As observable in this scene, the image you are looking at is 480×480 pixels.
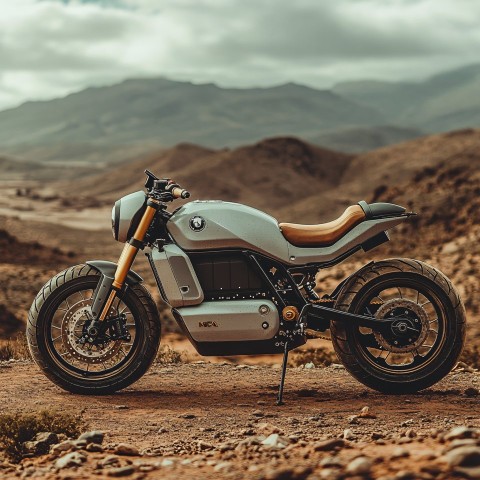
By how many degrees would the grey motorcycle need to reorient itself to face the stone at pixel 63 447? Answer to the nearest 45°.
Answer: approximately 45° to its left

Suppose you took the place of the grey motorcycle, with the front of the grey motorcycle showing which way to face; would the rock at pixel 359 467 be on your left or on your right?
on your left

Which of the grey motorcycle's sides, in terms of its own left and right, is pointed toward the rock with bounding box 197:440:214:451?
left

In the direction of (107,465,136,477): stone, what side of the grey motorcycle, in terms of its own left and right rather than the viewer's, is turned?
left

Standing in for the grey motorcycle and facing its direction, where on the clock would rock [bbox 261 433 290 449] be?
The rock is roughly at 9 o'clock from the grey motorcycle.

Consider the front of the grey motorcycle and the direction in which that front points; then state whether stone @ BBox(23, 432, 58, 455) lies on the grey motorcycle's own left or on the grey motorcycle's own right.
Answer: on the grey motorcycle's own left

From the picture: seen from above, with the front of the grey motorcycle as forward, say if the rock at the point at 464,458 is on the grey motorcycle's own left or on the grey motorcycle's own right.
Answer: on the grey motorcycle's own left

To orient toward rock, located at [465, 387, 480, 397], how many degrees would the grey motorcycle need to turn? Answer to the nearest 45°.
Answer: approximately 180°

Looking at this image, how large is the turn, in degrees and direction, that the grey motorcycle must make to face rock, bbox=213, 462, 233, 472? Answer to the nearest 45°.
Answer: approximately 90° to its left

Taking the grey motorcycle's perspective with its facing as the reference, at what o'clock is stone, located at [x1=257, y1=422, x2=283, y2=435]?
The stone is roughly at 9 o'clock from the grey motorcycle.

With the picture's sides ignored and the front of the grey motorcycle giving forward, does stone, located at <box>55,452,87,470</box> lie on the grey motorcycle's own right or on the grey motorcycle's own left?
on the grey motorcycle's own left

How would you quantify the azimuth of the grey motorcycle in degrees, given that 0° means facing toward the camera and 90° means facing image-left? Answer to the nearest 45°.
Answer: approximately 90°

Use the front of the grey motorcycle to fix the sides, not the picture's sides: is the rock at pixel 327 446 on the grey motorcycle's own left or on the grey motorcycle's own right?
on the grey motorcycle's own left
